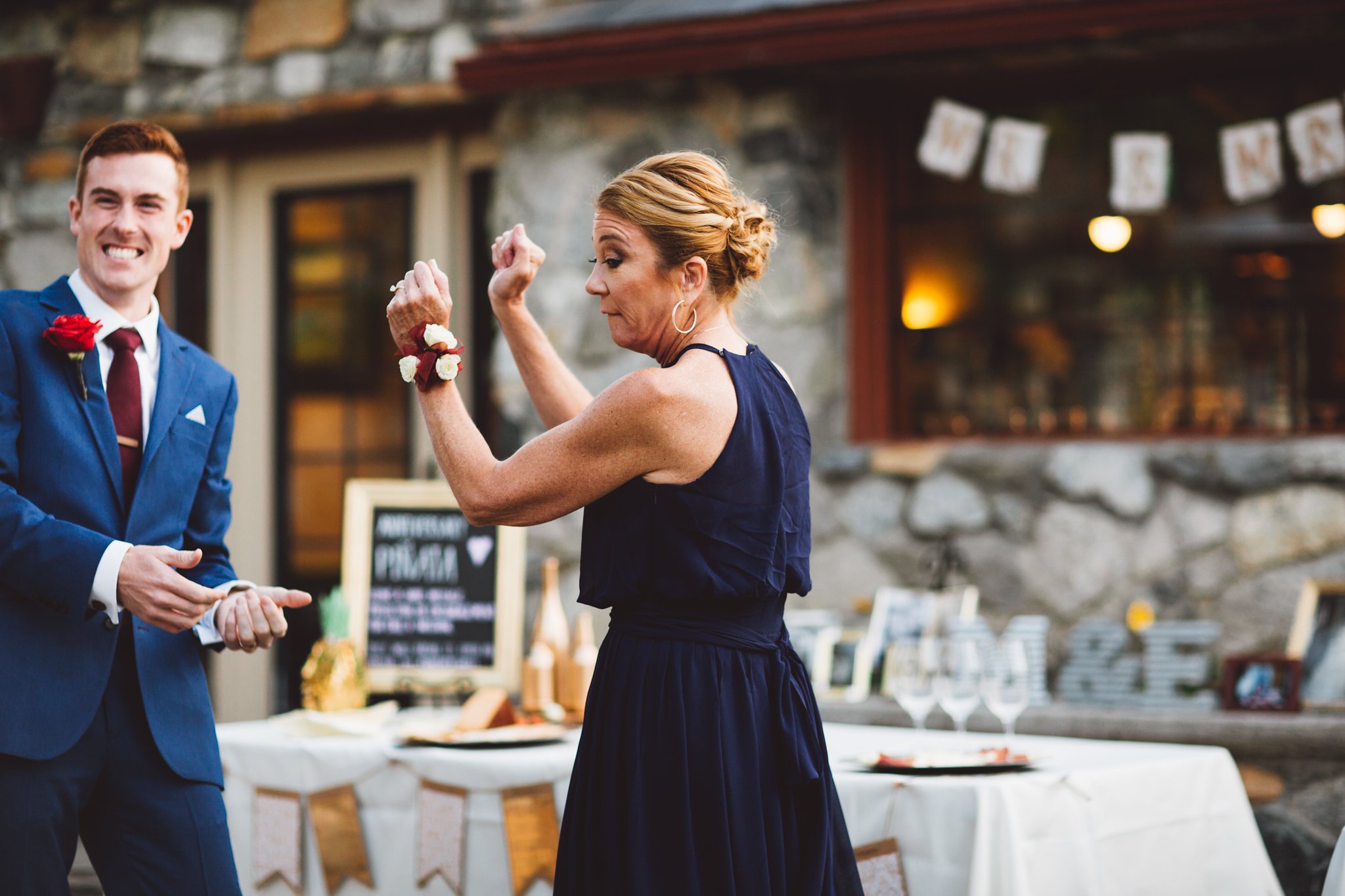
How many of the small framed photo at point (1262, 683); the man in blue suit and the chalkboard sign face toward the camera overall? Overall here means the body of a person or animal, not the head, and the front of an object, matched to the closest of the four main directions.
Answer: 3

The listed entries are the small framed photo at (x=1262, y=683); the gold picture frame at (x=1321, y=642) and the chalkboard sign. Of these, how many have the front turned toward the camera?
3

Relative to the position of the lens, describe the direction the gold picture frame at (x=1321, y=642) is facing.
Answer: facing the viewer

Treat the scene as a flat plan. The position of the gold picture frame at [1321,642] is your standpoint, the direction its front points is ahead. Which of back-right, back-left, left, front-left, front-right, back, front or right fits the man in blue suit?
front-right

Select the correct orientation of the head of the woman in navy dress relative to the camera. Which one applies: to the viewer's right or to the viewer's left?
to the viewer's left

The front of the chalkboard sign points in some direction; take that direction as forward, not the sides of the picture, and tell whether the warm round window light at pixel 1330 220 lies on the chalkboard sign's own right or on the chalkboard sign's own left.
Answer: on the chalkboard sign's own left

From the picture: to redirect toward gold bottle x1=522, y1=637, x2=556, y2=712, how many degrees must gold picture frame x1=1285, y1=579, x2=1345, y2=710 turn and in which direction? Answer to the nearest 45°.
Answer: approximately 45° to its right

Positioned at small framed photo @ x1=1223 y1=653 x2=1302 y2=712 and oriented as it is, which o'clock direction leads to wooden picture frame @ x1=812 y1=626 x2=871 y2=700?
The wooden picture frame is roughly at 3 o'clock from the small framed photo.

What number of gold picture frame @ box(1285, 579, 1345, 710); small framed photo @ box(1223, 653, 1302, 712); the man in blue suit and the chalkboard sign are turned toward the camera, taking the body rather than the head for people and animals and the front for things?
4

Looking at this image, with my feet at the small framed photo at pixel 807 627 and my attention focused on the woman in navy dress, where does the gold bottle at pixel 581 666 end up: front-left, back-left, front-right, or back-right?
front-right

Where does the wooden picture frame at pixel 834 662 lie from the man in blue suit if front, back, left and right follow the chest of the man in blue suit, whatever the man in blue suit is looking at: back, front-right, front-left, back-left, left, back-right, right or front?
back-left
